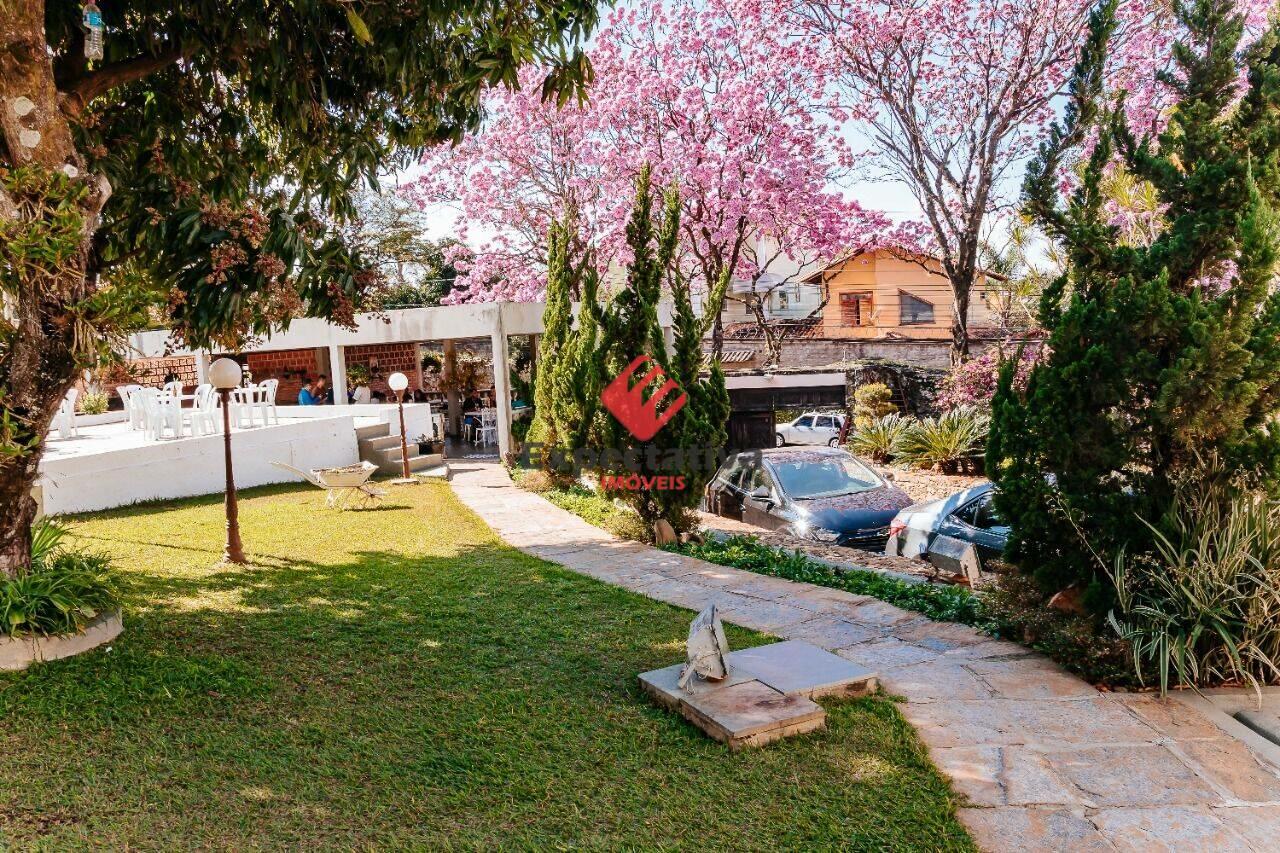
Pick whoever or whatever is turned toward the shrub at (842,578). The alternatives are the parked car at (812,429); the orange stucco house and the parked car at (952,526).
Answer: the orange stucco house

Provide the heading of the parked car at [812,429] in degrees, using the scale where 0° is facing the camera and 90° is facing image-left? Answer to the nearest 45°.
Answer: approximately 90°

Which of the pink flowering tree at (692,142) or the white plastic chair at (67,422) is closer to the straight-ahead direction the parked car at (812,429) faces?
the white plastic chair

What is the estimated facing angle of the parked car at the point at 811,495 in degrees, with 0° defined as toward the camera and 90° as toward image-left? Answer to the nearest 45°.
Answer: approximately 315°

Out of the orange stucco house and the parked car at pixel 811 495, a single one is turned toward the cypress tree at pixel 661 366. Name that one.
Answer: the orange stucco house

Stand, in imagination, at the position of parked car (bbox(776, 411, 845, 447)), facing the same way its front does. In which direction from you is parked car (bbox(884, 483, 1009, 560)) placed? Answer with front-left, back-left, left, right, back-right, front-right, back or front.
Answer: left

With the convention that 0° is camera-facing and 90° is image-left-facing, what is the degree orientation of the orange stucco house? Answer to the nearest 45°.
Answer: approximately 0°

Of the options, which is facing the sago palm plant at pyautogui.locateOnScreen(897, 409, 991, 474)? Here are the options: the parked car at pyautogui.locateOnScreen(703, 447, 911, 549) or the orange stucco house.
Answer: the orange stucco house
